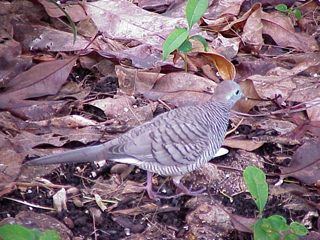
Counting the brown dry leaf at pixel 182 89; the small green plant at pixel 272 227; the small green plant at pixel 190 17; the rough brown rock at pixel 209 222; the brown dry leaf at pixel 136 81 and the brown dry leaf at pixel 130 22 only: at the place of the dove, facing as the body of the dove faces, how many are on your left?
4

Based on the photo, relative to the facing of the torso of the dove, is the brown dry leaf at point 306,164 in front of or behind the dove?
in front

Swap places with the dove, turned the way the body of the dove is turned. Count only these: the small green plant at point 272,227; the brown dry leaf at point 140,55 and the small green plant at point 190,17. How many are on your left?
2

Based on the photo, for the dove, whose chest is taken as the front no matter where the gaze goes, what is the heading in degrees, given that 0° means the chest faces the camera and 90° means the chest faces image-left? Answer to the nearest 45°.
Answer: approximately 270°

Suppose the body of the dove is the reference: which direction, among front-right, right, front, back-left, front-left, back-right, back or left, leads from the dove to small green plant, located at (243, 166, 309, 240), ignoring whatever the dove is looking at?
front-right

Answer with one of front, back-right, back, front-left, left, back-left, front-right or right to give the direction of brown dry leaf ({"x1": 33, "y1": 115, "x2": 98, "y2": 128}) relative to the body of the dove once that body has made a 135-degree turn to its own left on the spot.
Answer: front

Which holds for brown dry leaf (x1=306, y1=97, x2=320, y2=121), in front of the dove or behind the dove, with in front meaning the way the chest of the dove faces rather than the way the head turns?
in front

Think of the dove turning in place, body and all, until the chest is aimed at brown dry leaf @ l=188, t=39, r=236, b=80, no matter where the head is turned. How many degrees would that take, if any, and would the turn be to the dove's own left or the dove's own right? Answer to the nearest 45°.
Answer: approximately 90° to the dove's own left

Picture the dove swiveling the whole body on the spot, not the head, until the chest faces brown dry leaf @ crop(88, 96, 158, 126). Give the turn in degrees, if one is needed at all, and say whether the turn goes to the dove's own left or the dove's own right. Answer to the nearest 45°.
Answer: approximately 135° to the dove's own left

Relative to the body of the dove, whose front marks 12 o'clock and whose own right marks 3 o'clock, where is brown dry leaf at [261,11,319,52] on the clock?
The brown dry leaf is roughly at 10 o'clock from the dove.

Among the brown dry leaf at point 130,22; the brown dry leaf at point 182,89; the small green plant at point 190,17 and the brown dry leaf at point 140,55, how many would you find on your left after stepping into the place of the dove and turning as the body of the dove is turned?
4

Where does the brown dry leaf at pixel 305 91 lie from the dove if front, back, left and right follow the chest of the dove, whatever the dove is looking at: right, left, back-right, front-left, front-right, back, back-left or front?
front-left

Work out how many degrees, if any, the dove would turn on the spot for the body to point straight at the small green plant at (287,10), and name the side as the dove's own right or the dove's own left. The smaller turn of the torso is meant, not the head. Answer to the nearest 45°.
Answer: approximately 45° to the dove's own left

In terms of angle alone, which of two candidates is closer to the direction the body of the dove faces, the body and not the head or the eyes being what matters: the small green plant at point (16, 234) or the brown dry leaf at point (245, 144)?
the brown dry leaf
